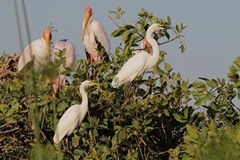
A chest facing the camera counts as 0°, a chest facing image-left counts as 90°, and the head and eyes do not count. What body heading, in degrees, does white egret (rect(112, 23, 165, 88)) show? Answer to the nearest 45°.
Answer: approximately 270°

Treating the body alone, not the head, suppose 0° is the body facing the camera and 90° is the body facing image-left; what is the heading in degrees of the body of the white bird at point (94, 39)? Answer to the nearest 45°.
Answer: approximately 45°

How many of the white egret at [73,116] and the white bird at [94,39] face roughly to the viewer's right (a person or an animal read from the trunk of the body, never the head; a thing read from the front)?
1

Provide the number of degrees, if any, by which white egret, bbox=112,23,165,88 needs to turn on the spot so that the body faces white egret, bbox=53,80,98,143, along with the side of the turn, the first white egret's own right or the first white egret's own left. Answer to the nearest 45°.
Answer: approximately 135° to the first white egret's own right

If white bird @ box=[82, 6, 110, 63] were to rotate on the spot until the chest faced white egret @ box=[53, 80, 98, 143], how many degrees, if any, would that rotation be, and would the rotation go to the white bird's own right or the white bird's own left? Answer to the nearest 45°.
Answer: approximately 45° to the white bird's own left

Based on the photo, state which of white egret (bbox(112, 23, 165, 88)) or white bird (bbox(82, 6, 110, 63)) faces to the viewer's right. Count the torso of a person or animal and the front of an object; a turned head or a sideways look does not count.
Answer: the white egret

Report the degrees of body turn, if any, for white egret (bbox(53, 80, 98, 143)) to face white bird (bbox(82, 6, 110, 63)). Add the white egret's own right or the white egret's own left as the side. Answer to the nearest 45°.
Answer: approximately 90° to the white egret's own left

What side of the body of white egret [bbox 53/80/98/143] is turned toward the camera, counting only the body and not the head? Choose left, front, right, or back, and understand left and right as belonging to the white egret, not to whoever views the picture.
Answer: right

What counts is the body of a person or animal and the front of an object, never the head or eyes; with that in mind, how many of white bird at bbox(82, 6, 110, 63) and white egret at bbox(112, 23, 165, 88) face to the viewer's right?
1
